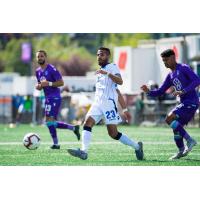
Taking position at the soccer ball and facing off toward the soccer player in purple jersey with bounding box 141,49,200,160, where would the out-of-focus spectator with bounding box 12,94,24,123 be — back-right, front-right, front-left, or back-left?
back-left

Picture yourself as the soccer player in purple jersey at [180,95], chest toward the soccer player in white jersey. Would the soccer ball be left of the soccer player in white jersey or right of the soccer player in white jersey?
right

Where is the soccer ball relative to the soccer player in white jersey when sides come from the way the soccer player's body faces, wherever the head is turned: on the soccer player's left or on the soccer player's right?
on the soccer player's right

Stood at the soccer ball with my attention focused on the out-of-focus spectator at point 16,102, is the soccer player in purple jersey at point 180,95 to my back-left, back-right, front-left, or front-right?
back-right

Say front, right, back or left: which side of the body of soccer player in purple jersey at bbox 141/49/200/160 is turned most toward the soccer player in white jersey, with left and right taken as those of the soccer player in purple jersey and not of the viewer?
front

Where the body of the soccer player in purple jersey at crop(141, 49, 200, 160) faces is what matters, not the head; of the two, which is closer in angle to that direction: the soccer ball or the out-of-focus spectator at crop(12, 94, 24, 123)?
the soccer ball

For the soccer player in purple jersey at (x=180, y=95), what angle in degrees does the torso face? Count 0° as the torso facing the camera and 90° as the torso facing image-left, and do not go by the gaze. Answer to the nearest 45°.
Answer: approximately 45°

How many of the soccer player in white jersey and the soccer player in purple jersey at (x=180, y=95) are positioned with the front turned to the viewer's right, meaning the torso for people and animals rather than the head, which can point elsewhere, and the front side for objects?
0
